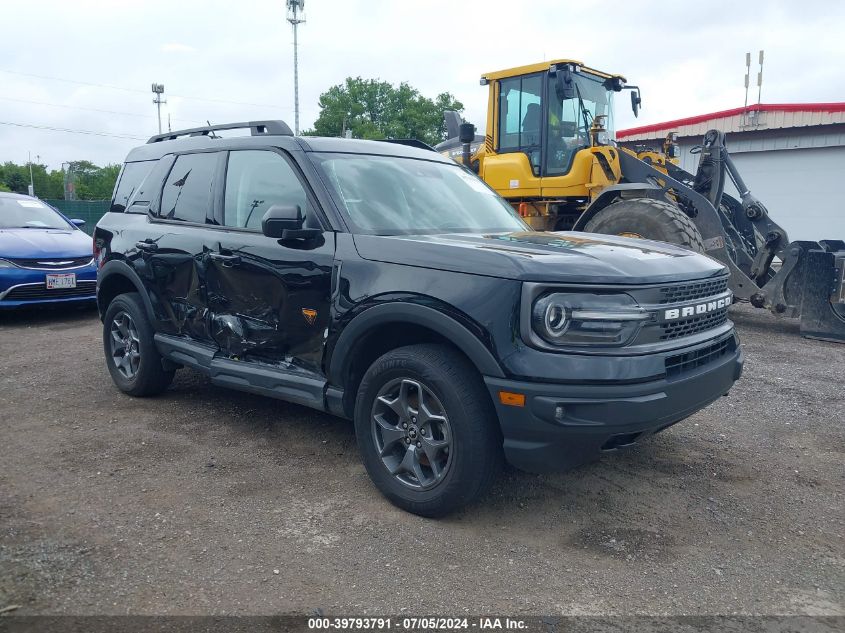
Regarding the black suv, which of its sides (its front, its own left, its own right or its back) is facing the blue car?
back

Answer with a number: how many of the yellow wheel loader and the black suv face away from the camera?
0

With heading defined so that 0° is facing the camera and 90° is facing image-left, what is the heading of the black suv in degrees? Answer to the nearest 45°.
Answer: approximately 315°

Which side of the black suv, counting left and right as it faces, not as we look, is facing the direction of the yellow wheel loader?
left

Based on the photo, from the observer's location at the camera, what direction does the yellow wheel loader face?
facing the viewer and to the right of the viewer

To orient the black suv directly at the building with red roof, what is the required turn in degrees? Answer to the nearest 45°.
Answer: approximately 90° to its left

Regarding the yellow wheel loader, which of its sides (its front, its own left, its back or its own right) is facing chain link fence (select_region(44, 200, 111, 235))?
back
